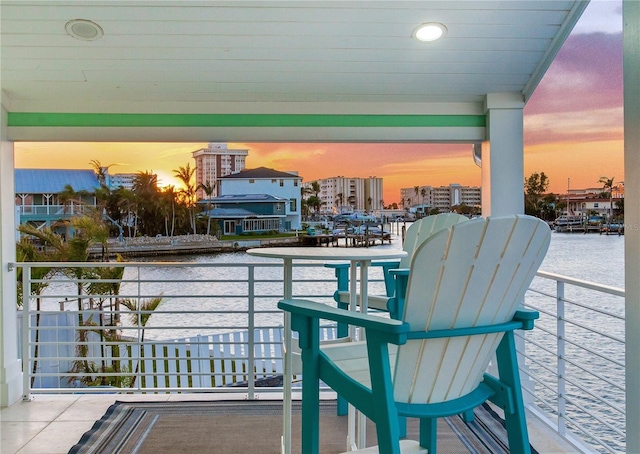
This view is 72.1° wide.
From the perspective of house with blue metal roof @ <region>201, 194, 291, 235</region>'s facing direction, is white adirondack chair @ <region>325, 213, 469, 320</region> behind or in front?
in front

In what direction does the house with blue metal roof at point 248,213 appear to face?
toward the camera

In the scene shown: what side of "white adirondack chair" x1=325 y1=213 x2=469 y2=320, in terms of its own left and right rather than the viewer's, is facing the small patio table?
front

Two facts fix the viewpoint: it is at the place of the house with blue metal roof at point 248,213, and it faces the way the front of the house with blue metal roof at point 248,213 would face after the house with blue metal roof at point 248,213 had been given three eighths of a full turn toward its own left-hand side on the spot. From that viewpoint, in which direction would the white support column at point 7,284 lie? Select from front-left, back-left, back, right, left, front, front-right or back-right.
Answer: back

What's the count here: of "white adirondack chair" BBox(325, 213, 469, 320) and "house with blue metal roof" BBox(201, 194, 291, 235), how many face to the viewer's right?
0

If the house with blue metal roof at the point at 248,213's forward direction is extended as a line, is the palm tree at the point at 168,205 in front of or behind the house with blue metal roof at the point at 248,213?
behind

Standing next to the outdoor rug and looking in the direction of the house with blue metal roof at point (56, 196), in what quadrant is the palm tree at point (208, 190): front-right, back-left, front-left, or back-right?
front-right

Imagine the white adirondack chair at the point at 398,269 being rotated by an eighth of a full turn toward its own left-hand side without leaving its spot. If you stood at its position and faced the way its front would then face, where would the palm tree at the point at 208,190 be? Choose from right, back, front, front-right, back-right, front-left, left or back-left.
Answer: back-right

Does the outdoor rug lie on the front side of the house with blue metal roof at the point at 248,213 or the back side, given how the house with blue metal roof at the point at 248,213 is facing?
on the front side
